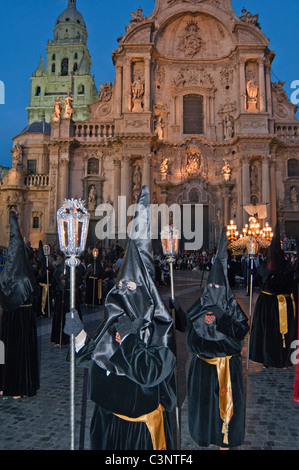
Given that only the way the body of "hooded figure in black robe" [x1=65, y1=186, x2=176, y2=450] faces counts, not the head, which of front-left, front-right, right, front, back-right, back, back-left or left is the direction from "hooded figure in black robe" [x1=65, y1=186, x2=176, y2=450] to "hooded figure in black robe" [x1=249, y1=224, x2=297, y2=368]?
back

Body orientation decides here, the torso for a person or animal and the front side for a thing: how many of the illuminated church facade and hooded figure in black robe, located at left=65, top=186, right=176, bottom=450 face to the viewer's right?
0

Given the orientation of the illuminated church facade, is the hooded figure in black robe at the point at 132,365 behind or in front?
in front

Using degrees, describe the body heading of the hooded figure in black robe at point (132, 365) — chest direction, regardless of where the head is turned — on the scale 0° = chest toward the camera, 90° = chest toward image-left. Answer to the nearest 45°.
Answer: approximately 45°

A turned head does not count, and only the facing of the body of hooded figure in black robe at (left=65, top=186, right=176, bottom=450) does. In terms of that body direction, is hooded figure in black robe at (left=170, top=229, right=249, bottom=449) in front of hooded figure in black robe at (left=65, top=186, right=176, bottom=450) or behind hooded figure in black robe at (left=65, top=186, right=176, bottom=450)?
behind

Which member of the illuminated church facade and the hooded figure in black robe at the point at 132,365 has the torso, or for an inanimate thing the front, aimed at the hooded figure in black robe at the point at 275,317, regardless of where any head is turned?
the illuminated church facade

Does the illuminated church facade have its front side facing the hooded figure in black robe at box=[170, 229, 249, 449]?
yes

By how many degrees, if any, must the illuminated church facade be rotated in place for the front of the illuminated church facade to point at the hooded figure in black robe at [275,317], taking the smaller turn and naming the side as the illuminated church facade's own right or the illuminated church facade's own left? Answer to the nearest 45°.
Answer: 0° — it already faces them

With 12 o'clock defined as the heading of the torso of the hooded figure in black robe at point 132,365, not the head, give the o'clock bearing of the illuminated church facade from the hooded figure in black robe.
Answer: The illuminated church facade is roughly at 5 o'clock from the hooded figure in black robe.

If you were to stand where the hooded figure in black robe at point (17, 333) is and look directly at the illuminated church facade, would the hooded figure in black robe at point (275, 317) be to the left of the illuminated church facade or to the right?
right

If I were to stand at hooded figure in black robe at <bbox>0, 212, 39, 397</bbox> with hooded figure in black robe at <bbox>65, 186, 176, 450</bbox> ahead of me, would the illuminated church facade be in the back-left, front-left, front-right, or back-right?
back-left

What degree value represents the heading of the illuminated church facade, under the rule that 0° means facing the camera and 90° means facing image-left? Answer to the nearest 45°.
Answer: approximately 0°
